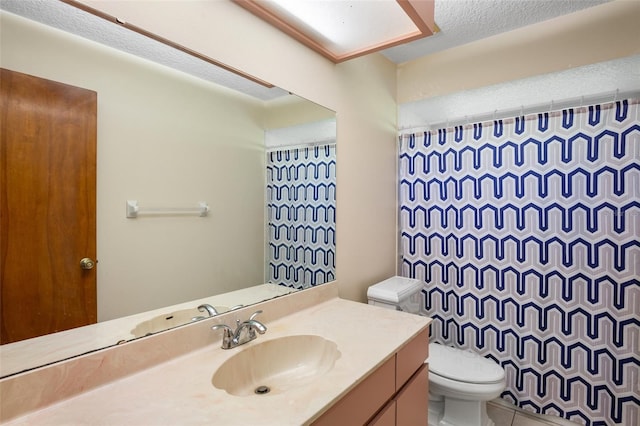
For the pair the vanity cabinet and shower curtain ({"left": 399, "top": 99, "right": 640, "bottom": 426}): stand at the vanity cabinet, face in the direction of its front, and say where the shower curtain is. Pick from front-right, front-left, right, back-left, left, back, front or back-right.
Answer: left

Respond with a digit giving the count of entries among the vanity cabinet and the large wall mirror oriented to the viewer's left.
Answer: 0

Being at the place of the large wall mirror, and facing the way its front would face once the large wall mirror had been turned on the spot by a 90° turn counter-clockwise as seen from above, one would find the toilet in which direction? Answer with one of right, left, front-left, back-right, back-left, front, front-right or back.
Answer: front-right

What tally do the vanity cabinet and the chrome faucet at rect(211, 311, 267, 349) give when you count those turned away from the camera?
0

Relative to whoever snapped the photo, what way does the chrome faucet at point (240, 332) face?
facing the viewer and to the right of the viewer

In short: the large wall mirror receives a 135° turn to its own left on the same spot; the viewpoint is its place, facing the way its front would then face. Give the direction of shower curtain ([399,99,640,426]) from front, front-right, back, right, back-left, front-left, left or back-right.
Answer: right

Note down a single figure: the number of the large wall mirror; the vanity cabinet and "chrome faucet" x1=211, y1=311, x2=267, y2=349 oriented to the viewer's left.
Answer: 0

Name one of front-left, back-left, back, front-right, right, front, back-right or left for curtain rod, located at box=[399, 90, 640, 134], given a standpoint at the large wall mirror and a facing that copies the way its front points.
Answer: front-left

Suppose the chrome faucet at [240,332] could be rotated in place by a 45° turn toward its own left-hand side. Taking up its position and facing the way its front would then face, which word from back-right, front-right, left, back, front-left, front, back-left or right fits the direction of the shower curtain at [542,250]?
front

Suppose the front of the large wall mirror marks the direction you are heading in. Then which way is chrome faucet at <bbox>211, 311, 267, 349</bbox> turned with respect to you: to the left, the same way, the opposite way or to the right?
the same way

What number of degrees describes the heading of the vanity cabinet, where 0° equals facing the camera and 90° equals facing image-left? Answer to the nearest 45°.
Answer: approximately 315°

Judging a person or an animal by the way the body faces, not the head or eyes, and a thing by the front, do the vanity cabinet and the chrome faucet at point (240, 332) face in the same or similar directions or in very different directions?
same or similar directions

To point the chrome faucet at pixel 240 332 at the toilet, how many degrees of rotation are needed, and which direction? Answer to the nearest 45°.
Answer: approximately 45° to its left
